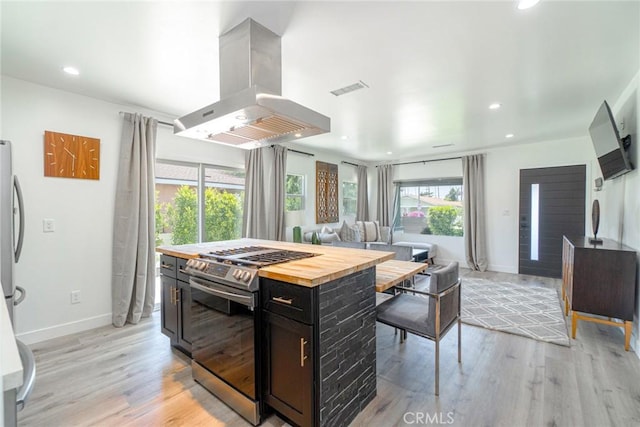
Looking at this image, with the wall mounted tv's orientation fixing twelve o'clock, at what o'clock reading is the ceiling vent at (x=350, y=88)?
The ceiling vent is roughly at 12 o'clock from the wall mounted tv.

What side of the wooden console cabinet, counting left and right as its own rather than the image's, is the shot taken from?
left

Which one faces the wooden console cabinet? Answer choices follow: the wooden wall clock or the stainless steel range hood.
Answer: the wooden wall clock

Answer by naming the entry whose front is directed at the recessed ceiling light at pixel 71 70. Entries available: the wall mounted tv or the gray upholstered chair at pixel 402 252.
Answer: the wall mounted tv

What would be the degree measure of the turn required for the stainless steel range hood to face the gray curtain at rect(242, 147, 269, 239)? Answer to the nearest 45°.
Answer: approximately 135° to its right

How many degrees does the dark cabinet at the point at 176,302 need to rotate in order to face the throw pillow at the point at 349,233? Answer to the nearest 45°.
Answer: approximately 180°

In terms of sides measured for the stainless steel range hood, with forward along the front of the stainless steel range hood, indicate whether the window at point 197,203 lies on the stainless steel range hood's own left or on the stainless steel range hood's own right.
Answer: on the stainless steel range hood's own right

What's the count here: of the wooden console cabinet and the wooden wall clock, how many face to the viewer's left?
1

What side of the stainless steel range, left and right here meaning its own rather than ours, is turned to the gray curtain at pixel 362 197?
back

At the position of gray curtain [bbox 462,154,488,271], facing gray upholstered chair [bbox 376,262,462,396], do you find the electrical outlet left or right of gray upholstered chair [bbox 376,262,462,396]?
right

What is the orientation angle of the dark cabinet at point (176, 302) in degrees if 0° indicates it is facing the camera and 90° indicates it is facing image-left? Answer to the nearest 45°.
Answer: approximately 45°

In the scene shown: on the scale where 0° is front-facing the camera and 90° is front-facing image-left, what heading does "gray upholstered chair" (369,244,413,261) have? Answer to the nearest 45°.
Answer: approximately 315°

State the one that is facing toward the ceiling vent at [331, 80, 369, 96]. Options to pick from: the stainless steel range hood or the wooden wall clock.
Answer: the wooden wall clock

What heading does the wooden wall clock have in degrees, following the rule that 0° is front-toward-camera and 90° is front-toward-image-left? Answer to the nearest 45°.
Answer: approximately 315°
